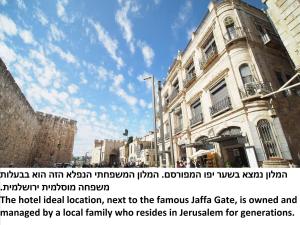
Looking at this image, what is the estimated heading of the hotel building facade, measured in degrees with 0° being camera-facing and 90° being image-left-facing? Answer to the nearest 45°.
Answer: approximately 45°

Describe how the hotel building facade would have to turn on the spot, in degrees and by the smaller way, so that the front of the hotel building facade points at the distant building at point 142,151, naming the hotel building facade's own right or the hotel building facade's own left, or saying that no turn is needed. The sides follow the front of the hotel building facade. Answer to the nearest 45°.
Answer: approximately 90° to the hotel building facade's own right

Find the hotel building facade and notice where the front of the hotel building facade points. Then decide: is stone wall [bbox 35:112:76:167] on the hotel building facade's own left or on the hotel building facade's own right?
on the hotel building facade's own right

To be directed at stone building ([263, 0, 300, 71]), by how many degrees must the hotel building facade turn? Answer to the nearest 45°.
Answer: approximately 90° to its left

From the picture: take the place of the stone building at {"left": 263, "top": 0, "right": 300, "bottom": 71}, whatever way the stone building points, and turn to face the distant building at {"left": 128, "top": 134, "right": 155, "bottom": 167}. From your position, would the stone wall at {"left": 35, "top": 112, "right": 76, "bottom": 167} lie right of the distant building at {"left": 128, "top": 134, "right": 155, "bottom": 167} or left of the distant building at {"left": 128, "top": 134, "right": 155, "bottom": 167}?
left
